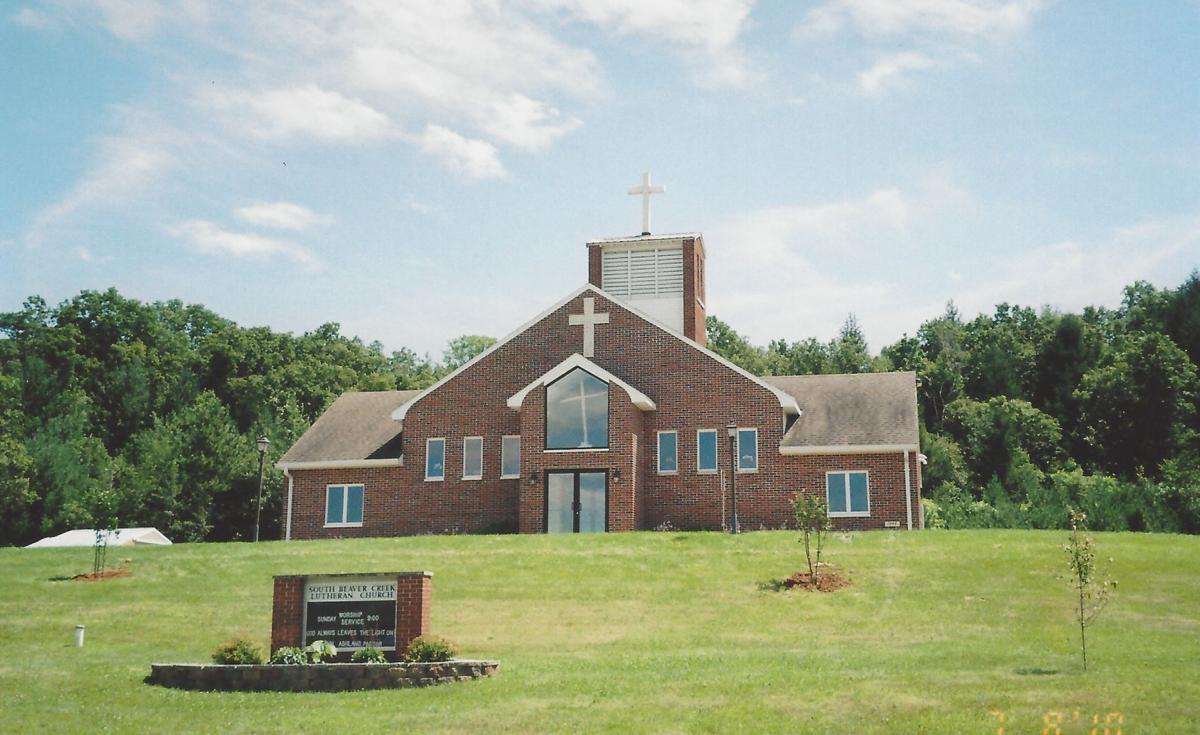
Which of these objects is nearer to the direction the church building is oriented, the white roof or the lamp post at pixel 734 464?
the lamp post

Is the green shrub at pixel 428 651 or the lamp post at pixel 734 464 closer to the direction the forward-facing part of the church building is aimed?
the green shrub

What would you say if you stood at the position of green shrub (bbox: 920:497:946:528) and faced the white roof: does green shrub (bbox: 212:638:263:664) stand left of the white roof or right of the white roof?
left

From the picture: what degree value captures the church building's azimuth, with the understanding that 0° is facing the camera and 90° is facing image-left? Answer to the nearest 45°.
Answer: approximately 0°

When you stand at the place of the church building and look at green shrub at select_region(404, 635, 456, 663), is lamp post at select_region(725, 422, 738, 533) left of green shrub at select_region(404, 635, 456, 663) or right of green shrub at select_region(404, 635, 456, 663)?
left

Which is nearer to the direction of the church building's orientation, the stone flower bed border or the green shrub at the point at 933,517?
the stone flower bed border

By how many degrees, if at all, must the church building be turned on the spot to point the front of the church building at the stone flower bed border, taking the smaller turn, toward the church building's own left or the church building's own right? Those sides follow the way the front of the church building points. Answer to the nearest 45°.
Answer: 0° — it already faces it

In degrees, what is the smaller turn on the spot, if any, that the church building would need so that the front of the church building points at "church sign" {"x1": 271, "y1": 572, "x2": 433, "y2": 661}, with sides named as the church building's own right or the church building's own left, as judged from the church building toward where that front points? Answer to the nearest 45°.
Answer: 0° — it already faces it

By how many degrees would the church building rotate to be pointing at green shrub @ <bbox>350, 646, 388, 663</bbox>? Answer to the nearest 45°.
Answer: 0° — it already faces it

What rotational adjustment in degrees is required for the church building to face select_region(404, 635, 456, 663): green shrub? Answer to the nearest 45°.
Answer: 0° — it already faces it

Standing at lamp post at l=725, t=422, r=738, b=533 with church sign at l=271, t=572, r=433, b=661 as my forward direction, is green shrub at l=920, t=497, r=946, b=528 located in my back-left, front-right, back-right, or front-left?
back-left

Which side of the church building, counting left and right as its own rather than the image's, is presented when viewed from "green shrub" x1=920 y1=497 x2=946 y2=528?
left
